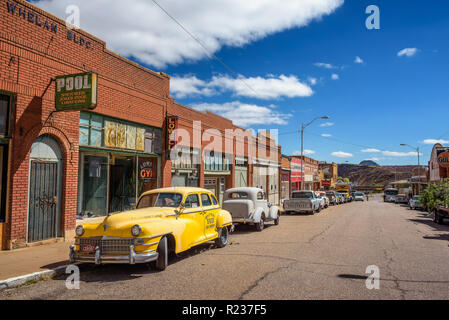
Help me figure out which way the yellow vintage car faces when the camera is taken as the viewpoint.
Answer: facing the viewer and to the left of the viewer

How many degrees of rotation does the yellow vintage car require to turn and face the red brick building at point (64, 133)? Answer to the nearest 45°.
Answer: approximately 90° to its right

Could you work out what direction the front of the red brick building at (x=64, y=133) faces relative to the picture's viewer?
facing the viewer and to the right of the viewer

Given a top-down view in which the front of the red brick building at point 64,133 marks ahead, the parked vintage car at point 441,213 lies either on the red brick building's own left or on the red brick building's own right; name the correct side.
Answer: on the red brick building's own left

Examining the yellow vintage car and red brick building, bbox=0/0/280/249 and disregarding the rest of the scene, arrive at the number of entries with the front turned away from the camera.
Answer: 0

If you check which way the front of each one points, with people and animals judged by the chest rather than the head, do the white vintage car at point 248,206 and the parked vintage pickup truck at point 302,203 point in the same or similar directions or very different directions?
same or similar directions

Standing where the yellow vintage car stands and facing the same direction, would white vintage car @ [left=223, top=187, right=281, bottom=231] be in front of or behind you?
behind

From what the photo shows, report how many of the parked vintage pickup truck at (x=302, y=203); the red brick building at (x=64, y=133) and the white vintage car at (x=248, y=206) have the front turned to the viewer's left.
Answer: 0

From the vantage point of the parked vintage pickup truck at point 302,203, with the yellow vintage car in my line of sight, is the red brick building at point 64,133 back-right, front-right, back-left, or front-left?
front-right
